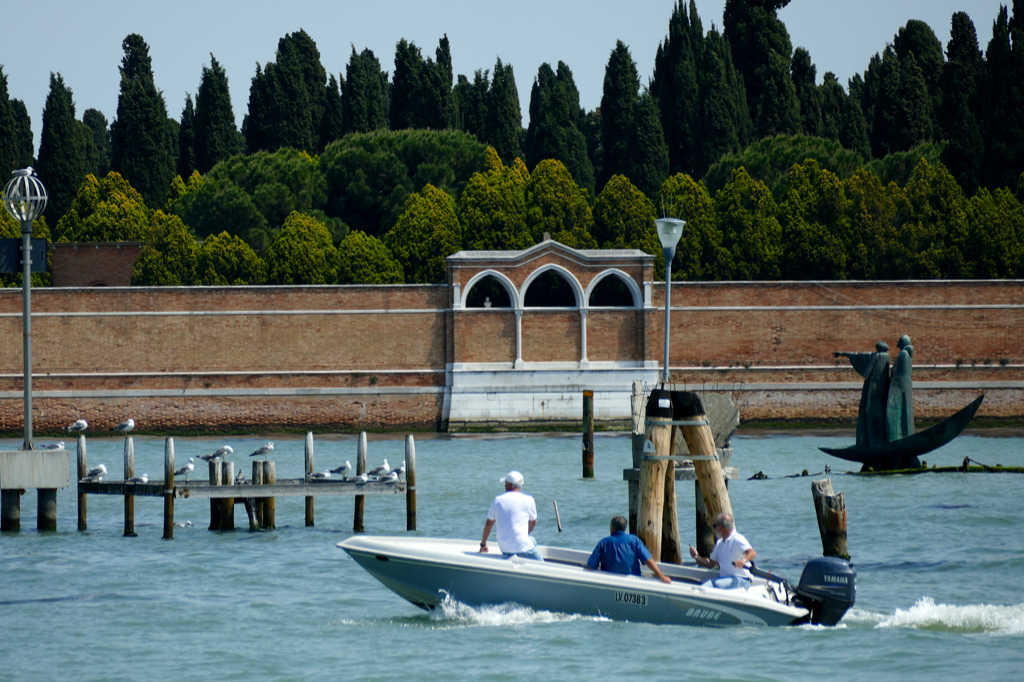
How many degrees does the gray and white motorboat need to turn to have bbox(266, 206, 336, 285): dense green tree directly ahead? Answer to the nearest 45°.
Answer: approximately 90° to its right

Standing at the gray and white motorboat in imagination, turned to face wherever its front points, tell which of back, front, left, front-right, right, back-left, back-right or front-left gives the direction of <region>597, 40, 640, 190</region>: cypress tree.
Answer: right

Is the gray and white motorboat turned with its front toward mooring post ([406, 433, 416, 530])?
no

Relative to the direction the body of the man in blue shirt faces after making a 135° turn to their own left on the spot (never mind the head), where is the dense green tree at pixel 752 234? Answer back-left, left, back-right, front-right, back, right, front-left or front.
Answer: back-right

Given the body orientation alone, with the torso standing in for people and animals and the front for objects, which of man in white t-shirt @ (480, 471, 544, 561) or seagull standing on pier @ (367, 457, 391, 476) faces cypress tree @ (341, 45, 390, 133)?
the man in white t-shirt

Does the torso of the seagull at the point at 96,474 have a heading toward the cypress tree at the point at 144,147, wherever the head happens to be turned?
no

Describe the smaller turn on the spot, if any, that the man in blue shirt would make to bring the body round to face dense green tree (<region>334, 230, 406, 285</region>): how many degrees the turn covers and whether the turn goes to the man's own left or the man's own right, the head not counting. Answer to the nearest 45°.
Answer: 0° — they already face it

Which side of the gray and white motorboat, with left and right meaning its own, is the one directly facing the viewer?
left

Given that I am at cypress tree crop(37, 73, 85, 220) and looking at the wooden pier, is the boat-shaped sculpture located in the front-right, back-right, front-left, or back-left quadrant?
front-left

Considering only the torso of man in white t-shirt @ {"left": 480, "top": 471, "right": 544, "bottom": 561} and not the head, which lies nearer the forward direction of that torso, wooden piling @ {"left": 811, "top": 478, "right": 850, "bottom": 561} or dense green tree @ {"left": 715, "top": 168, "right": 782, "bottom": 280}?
the dense green tree

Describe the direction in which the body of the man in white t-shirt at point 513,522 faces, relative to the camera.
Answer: away from the camera

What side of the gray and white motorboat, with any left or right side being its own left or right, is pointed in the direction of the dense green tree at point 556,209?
right

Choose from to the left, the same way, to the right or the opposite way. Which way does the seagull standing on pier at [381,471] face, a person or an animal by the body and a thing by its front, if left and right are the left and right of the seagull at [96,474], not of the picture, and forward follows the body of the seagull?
the same way

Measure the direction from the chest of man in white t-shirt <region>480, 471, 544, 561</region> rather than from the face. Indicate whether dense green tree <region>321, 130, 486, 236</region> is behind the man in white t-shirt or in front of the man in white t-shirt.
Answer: in front

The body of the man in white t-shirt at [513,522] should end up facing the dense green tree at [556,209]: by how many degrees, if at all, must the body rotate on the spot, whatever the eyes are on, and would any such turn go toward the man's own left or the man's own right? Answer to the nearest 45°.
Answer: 0° — they already face it

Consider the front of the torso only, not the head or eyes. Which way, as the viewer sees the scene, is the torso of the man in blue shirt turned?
away from the camera
